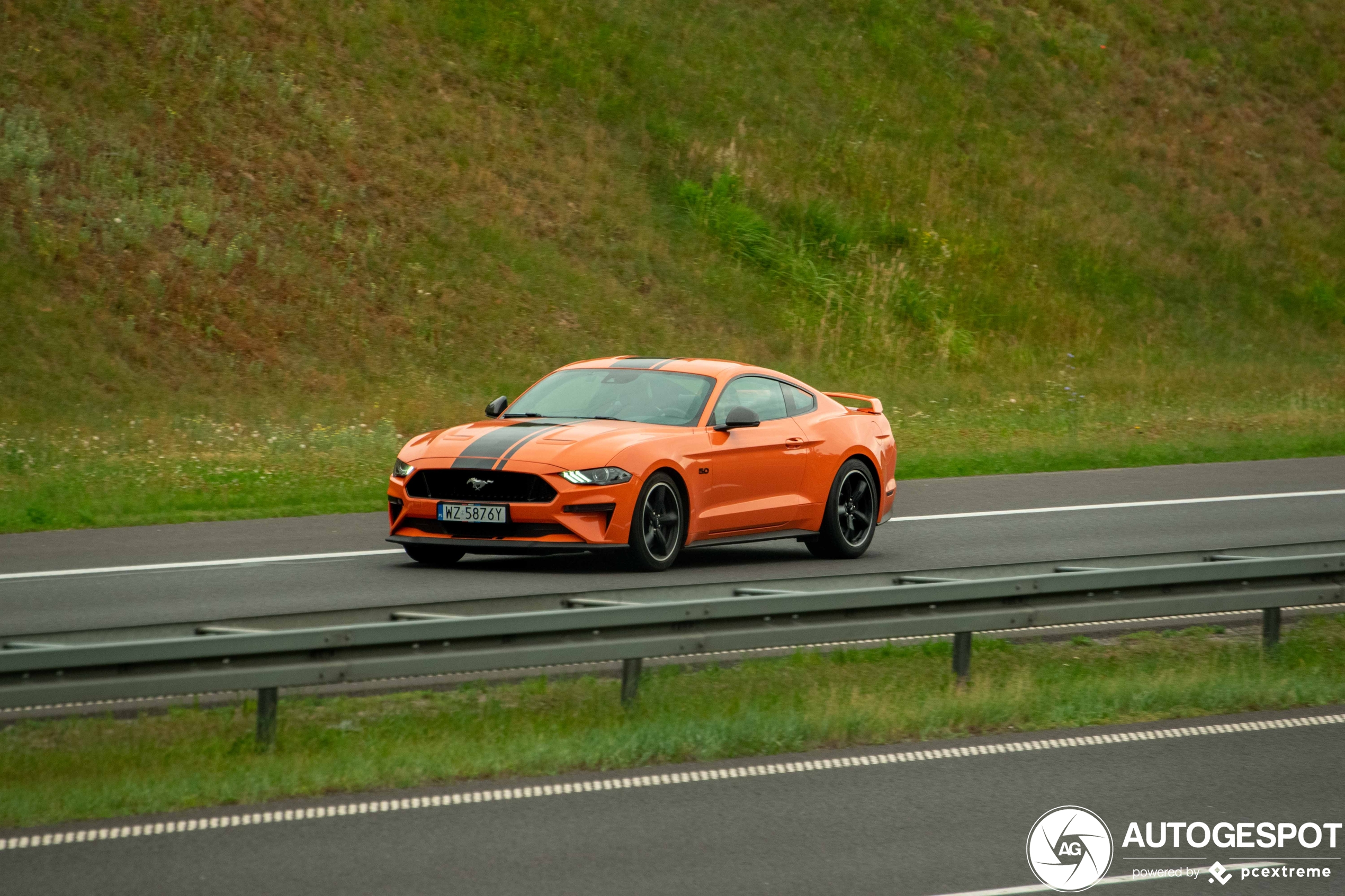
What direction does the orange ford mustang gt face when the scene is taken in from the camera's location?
facing the viewer and to the left of the viewer
